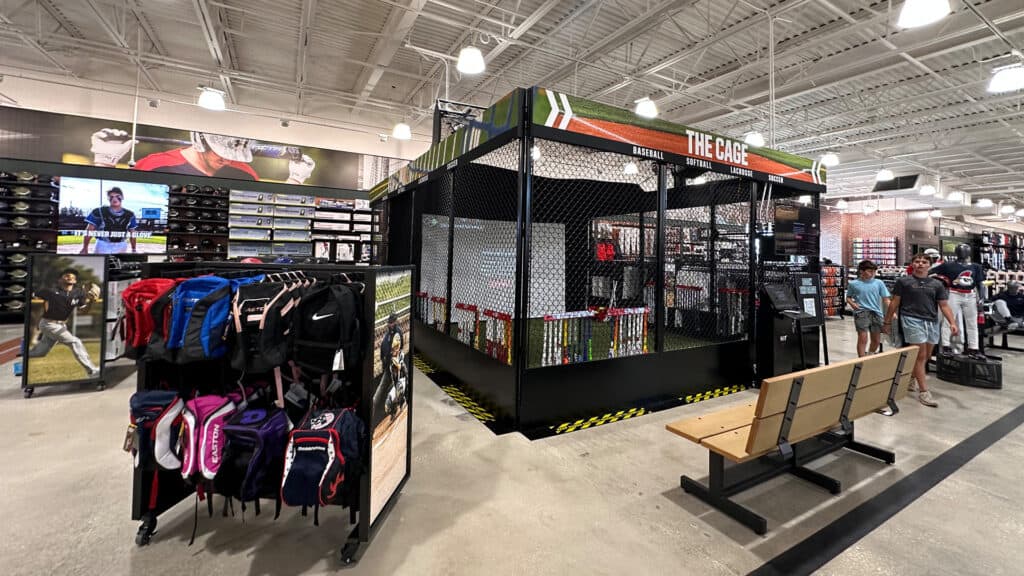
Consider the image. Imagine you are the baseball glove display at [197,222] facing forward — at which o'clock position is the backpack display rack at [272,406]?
The backpack display rack is roughly at 12 o'clock from the baseball glove display.

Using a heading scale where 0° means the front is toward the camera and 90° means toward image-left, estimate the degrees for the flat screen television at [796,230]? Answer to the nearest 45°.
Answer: approximately 0°

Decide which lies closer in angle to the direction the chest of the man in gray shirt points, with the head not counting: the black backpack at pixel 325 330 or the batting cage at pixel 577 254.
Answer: the black backpack

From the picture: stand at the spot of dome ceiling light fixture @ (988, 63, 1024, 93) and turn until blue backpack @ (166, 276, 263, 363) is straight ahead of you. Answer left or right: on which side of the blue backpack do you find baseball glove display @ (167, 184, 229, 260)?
right

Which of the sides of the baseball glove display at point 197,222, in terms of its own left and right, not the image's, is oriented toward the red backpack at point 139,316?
front

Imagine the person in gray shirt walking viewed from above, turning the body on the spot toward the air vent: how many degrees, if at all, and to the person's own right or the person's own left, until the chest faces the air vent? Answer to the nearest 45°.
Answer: approximately 180°

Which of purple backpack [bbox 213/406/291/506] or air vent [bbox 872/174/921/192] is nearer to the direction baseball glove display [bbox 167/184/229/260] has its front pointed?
the purple backpack

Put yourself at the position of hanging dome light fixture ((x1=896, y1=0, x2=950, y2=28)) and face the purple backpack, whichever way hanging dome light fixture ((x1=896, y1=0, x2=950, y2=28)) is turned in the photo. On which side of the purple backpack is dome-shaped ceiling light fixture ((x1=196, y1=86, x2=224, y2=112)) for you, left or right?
right

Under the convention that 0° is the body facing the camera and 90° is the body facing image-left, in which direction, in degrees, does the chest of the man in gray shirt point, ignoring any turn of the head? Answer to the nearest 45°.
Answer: approximately 0°

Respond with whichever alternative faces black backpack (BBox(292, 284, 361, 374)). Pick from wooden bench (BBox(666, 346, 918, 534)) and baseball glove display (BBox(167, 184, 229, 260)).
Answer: the baseball glove display
